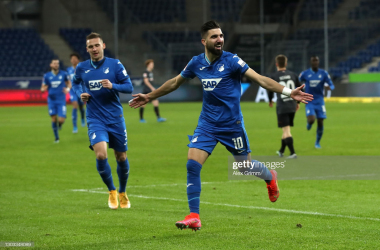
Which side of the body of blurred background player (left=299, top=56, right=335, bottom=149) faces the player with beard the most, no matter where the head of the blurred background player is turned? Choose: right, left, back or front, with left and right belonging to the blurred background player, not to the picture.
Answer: front

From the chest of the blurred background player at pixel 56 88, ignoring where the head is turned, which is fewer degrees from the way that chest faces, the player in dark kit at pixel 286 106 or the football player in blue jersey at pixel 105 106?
the football player in blue jersey

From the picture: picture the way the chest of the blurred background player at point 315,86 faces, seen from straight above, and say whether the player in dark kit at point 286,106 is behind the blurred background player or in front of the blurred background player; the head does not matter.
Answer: in front

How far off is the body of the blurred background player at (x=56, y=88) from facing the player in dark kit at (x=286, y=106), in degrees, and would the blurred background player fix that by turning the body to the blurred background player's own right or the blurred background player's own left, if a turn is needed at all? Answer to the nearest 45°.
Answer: approximately 45° to the blurred background player's own left

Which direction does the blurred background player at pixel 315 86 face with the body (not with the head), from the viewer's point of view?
toward the camera

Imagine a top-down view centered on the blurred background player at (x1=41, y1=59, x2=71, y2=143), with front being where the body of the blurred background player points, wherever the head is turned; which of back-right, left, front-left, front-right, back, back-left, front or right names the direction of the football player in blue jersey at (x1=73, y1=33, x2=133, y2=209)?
front

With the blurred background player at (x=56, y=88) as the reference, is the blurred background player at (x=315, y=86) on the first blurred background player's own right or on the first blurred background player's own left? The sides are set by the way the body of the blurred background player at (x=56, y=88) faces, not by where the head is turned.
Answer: on the first blurred background player's own left

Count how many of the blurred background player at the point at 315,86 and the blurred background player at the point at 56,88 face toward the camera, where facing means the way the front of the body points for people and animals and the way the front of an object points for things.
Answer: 2

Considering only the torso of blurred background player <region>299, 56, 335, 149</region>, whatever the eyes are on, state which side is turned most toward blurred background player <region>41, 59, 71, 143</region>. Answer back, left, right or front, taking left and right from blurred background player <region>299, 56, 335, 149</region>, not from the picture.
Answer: right

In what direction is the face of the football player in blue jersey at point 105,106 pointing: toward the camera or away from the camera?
toward the camera

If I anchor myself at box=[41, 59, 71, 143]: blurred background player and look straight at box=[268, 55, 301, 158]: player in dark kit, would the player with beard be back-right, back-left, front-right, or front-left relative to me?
front-right

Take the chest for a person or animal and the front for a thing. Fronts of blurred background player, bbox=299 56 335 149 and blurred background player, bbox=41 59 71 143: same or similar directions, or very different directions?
same or similar directions

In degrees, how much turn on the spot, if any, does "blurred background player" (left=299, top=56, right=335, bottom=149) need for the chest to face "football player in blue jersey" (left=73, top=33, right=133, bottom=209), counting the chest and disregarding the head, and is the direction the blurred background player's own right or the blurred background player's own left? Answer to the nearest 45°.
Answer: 0° — they already face them

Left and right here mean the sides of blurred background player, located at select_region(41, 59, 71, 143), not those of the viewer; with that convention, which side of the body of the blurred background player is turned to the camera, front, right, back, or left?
front
